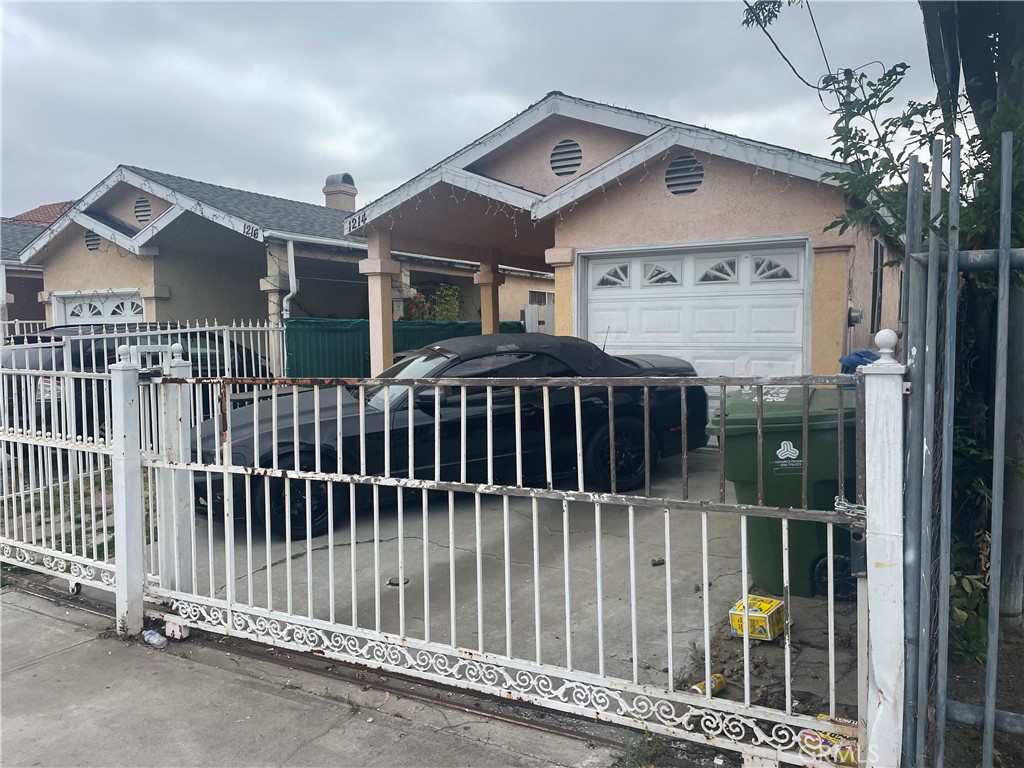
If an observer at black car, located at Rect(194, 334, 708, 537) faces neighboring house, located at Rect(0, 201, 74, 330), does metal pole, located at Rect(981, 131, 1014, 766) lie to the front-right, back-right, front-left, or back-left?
back-left

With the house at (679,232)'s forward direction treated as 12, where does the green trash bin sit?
The green trash bin is roughly at 12 o'clock from the house.

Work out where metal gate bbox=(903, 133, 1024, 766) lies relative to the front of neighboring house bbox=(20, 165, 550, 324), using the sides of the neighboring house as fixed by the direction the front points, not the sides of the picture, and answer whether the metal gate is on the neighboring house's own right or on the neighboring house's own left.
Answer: on the neighboring house's own left

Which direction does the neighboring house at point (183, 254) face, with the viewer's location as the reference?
facing the viewer and to the left of the viewer

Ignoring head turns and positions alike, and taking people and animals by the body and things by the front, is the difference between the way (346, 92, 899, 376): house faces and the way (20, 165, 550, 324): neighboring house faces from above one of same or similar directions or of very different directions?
same or similar directions

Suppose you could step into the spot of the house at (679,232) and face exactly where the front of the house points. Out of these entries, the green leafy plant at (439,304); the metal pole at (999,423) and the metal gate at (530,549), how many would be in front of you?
2

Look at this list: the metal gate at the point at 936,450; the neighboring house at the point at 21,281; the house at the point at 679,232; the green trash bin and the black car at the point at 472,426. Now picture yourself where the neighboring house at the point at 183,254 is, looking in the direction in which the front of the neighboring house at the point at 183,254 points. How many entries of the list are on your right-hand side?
1

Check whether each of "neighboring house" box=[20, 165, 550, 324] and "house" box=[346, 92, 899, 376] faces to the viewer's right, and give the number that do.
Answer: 0

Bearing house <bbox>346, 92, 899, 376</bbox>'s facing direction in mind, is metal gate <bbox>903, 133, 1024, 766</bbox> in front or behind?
in front

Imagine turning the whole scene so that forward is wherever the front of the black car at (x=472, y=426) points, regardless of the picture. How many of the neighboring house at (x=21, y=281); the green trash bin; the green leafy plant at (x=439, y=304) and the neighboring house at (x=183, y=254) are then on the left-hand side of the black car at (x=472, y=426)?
1

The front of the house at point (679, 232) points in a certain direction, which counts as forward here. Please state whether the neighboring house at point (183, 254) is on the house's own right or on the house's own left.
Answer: on the house's own right

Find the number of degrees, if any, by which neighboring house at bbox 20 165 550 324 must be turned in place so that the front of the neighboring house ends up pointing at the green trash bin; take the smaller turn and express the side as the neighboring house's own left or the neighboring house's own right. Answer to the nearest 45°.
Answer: approximately 45° to the neighboring house's own left

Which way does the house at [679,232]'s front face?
toward the camera

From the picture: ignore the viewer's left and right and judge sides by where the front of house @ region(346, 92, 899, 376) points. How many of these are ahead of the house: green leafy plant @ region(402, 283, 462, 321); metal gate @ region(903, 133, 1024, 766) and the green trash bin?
2
